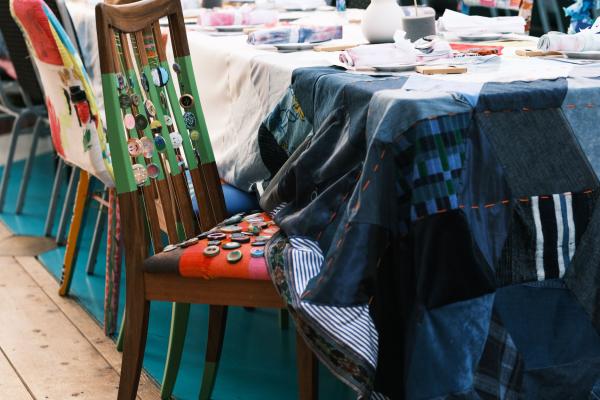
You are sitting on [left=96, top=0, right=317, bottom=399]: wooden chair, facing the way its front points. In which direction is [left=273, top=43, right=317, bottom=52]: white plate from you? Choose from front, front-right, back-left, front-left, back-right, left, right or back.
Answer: left

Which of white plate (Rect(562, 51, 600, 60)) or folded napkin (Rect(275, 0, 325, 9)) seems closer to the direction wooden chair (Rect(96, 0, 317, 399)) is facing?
the white plate

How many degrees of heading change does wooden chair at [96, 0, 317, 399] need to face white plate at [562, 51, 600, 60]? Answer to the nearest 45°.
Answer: approximately 45° to its left

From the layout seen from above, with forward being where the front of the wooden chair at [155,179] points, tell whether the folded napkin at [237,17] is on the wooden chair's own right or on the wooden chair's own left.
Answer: on the wooden chair's own left

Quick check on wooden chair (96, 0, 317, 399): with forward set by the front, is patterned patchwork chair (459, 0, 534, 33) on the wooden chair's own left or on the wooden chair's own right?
on the wooden chair's own left

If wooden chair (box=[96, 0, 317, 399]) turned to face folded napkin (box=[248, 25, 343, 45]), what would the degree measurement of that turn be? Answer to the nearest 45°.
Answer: approximately 90° to its left

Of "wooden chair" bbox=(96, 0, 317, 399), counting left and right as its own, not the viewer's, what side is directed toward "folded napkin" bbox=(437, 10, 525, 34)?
left

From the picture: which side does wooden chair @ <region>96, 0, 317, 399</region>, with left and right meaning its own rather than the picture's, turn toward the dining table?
front

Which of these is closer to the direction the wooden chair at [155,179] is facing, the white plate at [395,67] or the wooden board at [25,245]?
the white plate

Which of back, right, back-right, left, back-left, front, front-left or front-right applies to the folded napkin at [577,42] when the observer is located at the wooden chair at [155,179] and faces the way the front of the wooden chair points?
front-left
